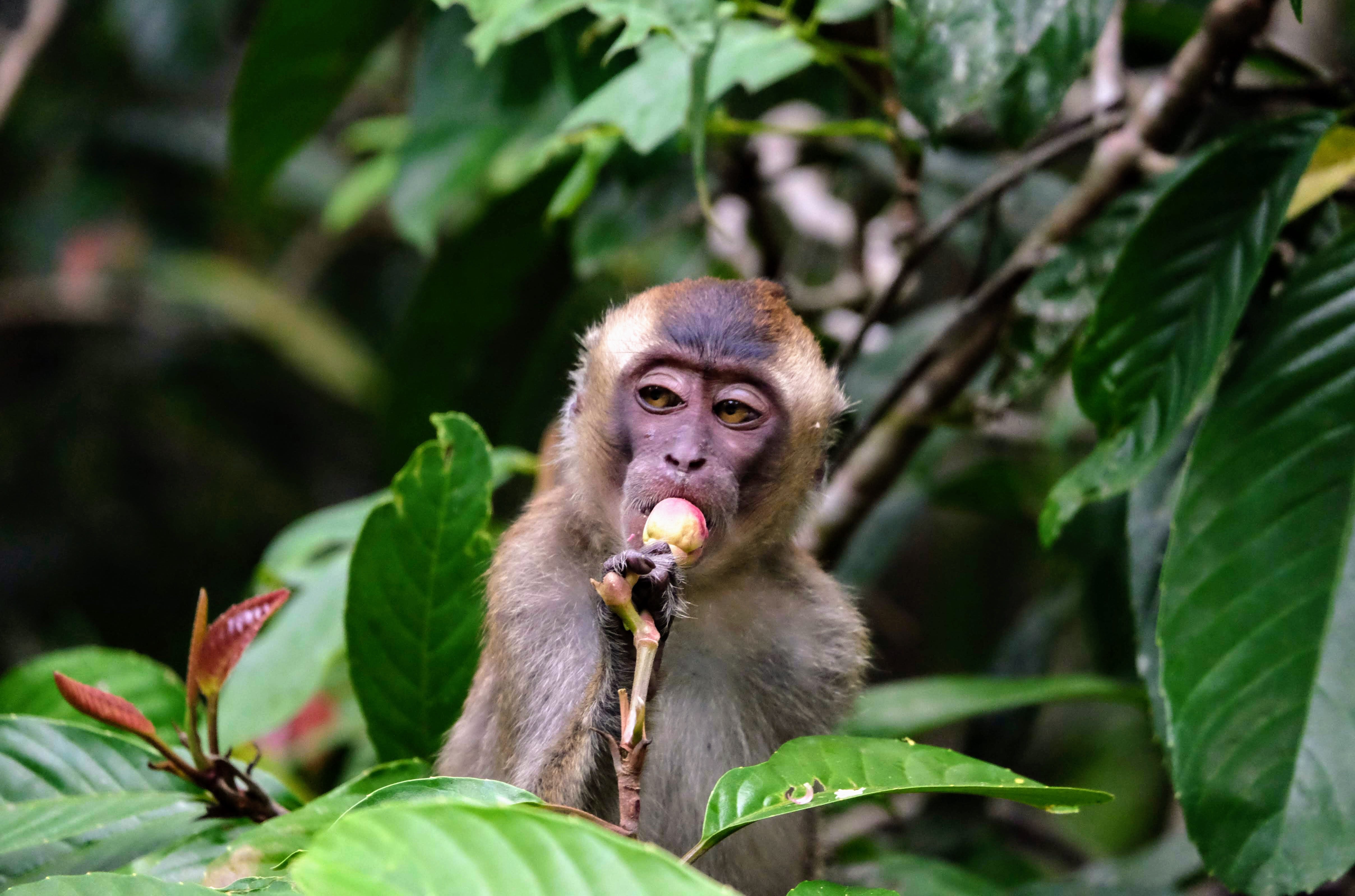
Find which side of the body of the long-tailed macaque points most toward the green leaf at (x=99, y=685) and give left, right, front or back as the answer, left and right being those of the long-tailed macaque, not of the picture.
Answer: right

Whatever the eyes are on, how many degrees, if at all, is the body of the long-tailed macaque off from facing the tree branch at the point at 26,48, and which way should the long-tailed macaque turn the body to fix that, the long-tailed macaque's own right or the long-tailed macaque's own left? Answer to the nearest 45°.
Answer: approximately 135° to the long-tailed macaque's own right

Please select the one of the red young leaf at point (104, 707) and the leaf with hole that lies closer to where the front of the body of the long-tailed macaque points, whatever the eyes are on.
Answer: the leaf with hole

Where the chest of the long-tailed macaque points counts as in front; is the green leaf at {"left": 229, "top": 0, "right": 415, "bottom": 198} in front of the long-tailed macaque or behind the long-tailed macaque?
behind

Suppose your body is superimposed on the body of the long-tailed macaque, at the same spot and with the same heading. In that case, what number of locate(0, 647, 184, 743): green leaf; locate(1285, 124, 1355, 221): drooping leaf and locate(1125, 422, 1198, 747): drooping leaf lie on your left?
2

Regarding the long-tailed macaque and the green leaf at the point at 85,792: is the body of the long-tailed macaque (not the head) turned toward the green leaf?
no

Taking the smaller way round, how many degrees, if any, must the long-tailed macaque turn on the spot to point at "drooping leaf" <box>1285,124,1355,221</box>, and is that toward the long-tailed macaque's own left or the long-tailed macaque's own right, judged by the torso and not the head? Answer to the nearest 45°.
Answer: approximately 90° to the long-tailed macaque's own left

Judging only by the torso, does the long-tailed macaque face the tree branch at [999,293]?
no

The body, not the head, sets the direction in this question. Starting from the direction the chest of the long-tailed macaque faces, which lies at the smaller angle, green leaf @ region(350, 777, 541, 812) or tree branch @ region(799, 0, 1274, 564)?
the green leaf

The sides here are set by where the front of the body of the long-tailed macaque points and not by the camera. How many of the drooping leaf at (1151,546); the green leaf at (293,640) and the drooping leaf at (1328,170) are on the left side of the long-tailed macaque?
2

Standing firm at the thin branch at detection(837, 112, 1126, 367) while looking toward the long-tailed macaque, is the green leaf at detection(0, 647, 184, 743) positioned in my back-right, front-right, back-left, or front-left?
front-right

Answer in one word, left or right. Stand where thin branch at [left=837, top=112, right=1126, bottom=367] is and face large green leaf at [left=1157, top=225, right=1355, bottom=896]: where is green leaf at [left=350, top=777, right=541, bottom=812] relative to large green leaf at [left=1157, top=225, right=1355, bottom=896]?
right

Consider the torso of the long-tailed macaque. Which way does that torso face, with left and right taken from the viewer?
facing the viewer

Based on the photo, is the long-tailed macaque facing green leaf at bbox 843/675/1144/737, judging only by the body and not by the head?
no

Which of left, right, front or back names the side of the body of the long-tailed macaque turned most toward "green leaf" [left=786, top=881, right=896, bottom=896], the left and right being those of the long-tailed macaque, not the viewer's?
front

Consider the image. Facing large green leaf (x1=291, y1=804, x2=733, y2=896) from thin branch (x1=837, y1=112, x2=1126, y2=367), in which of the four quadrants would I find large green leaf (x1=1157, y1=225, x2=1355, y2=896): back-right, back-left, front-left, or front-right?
front-left

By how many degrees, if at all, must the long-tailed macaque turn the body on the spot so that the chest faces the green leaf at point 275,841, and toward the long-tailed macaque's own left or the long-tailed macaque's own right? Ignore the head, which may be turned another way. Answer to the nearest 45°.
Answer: approximately 45° to the long-tailed macaque's own right
